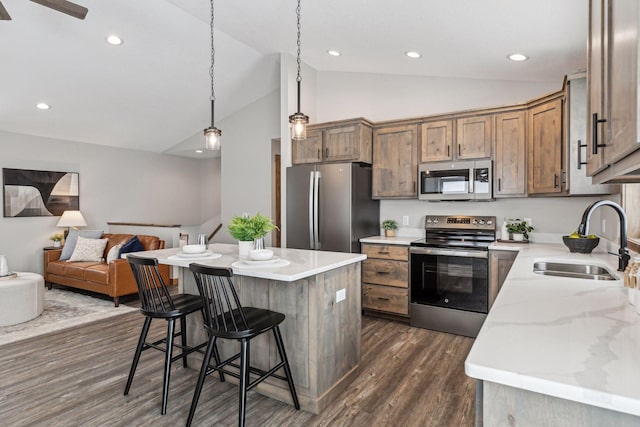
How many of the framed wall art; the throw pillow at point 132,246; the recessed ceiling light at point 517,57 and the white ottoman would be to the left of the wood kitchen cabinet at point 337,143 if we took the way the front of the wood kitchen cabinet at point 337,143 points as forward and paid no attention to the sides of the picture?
1

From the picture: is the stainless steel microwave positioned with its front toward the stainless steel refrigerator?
no

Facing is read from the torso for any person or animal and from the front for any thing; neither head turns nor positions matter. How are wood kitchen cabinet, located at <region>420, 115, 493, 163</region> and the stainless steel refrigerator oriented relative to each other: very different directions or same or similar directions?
same or similar directions

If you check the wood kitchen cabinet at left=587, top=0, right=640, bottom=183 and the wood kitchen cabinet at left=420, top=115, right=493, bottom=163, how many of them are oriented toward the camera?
1

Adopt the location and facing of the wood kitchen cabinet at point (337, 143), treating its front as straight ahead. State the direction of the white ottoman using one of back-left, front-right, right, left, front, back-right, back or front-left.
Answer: front-right

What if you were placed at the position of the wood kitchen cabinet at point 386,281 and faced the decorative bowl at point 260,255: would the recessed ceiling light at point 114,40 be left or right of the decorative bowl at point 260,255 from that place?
right

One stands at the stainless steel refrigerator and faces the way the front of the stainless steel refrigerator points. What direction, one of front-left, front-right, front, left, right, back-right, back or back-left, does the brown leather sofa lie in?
front-right

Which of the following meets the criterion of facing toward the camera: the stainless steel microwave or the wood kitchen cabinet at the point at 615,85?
the stainless steel microwave

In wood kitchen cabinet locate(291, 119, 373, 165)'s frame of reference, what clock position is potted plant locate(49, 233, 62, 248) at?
The potted plant is roughly at 2 o'clock from the wood kitchen cabinet.

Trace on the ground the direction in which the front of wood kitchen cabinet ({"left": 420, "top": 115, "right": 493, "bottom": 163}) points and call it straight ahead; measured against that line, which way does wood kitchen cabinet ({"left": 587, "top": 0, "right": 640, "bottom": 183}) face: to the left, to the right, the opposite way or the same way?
to the right

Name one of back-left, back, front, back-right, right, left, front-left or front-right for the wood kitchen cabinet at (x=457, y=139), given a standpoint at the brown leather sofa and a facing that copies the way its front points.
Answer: left

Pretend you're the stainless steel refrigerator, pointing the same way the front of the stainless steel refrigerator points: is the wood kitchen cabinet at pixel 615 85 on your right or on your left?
on your left

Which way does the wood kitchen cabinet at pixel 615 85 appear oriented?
to the viewer's left

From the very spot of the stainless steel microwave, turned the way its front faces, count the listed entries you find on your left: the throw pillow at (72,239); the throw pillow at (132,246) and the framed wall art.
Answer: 0

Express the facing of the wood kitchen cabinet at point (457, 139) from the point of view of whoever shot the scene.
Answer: facing the viewer

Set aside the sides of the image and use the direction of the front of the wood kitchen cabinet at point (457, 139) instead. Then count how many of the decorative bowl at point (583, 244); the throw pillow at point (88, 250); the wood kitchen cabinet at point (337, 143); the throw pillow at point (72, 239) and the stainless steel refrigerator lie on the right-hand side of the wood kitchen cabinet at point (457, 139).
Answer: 4

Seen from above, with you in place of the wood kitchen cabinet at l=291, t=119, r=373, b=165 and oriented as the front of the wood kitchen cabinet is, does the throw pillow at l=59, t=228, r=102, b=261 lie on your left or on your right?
on your right

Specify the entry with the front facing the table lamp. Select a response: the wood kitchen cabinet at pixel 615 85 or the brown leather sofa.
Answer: the wood kitchen cabinet

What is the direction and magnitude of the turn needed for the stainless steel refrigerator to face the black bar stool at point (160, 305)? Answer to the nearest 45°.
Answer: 0° — it already faces it

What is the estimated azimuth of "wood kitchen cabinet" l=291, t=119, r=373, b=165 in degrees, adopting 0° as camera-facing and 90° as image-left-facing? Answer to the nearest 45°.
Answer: approximately 45°
